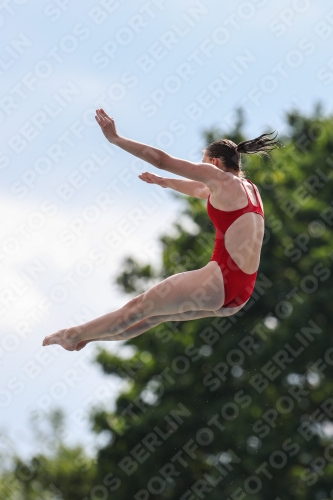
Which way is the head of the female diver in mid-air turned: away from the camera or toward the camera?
away from the camera

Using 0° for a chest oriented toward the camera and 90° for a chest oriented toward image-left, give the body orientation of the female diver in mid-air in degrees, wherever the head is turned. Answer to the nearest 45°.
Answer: approximately 135°
